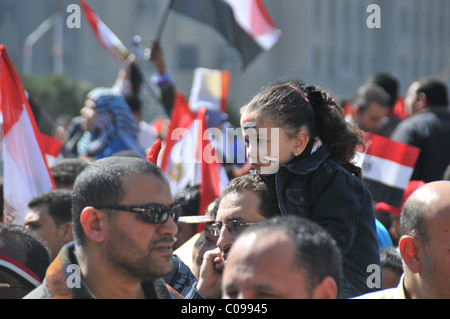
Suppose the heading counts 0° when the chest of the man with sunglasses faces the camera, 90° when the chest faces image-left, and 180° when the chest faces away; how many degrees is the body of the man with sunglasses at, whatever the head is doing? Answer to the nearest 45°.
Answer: approximately 315°

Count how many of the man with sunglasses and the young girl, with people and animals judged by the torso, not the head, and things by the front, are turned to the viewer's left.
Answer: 1

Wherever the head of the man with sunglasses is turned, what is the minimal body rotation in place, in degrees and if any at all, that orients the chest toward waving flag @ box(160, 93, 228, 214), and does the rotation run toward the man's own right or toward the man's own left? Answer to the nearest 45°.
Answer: approximately 135° to the man's own left

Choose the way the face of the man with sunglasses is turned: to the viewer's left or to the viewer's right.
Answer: to the viewer's right

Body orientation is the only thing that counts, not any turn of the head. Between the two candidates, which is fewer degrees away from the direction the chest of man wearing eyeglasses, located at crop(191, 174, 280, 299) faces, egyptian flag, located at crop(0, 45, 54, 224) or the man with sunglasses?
the man with sunglasses

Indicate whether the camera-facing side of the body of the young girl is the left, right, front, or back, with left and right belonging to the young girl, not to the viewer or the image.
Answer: left

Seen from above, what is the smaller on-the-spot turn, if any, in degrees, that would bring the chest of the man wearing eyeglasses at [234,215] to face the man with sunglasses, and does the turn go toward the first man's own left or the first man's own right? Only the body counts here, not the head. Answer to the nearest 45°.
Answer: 0° — they already face them

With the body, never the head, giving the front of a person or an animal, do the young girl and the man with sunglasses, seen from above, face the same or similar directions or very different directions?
very different directions

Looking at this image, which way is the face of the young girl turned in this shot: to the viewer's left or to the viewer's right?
to the viewer's left

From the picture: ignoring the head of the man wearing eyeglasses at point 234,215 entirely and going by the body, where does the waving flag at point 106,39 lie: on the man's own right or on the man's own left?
on the man's own right

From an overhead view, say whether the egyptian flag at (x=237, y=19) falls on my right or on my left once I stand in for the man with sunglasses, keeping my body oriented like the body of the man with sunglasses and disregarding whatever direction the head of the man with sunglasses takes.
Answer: on my left

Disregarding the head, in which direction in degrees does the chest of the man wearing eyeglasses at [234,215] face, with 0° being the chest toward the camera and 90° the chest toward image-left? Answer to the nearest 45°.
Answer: approximately 45°

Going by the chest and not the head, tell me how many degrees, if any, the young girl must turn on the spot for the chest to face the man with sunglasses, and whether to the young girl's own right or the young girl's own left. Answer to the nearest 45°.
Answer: approximately 45° to the young girl's own left
